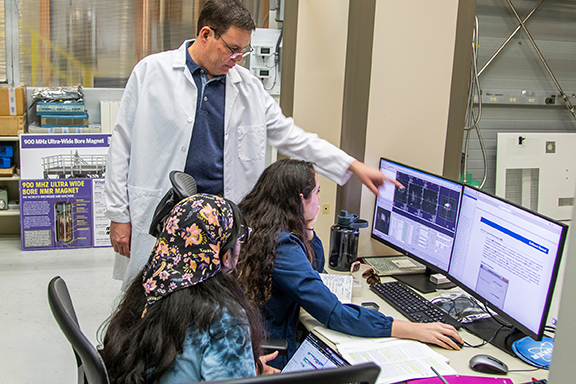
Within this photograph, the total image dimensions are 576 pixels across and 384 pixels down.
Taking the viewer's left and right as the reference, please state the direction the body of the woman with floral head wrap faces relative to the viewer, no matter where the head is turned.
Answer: facing away from the viewer and to the right of the viewer

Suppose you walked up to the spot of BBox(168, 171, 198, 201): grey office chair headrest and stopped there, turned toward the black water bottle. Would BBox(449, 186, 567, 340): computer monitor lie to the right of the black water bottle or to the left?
right

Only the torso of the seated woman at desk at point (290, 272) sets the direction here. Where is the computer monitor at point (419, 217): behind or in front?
in front

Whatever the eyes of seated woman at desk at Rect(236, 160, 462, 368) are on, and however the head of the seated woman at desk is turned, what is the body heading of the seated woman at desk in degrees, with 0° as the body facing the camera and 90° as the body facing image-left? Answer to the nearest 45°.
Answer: approximately 225°

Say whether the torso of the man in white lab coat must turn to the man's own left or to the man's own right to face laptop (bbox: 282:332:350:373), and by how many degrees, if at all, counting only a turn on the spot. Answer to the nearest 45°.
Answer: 0° — they already face it

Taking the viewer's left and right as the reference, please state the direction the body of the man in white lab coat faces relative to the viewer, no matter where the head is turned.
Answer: facing the viewer and to the right of the viewer

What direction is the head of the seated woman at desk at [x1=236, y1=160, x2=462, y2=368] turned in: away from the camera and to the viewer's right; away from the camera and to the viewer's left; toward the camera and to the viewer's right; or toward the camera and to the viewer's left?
away from the camera and to the viewer's right

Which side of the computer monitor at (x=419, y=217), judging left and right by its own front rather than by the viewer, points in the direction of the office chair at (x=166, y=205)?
front

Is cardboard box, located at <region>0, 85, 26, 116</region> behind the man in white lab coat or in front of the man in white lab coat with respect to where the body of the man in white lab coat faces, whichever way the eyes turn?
behind

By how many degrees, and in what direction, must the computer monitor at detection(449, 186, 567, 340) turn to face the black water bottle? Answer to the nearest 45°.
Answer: approximately 90° to its right

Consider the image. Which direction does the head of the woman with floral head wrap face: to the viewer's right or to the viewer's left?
to the viewer's right
